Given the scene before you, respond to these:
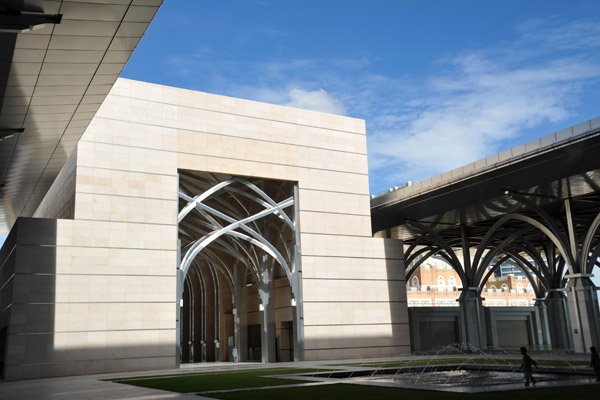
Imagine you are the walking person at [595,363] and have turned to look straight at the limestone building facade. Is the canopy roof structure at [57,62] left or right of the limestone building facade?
left
